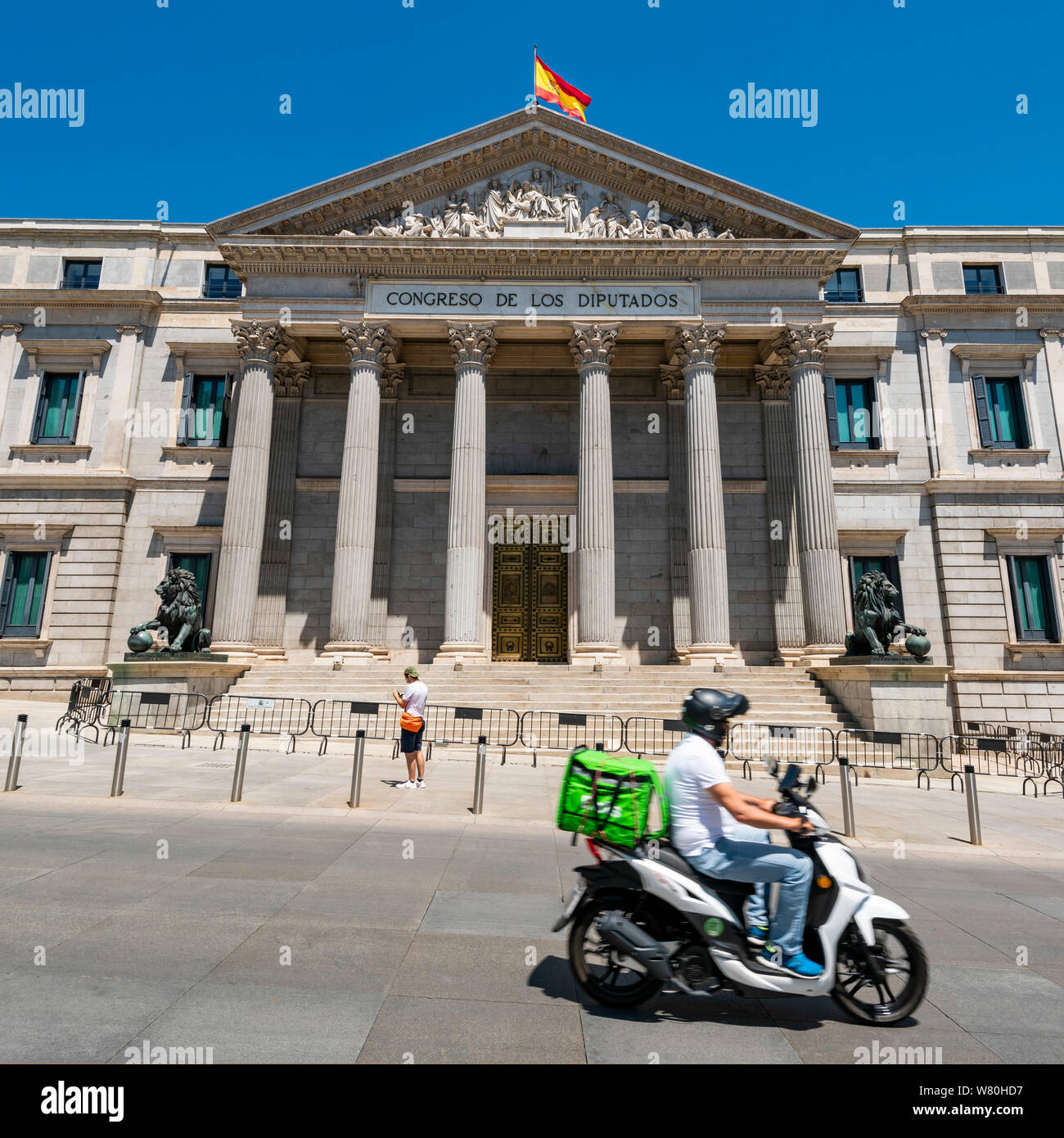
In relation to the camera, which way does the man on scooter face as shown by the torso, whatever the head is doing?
to the viewer's right

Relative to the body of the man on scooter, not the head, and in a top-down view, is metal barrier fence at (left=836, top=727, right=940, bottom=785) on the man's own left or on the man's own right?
on the man's own left

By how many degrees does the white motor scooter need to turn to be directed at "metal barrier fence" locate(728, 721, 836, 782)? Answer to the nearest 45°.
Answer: approximately 90° to its left

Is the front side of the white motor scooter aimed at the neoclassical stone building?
no

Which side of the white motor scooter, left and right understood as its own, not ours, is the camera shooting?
right

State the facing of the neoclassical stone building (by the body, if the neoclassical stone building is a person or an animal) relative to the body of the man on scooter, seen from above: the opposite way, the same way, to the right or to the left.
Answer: to the right

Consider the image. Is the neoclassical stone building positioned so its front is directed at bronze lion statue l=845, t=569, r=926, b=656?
no

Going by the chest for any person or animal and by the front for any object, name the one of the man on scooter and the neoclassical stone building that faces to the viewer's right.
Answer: the man on scooter

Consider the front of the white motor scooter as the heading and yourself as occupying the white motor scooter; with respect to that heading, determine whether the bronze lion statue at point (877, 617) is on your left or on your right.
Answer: on your left

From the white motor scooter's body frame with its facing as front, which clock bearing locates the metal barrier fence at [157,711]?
The metal barrier fence is roughly at 7 o'clock from the white motor scooter.

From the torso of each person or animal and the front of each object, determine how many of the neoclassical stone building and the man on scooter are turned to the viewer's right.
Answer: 1

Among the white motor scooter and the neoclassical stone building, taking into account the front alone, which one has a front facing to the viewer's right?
the white motor scooter

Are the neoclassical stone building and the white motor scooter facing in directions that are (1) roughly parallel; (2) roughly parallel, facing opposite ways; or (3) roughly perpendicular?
roughly perpendicular

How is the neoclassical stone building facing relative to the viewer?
toward the camera

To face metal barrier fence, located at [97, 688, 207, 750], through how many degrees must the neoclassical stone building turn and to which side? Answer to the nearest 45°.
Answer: approximately 45° to its right

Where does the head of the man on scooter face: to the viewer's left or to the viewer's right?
to the viewer's right
